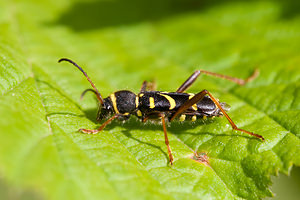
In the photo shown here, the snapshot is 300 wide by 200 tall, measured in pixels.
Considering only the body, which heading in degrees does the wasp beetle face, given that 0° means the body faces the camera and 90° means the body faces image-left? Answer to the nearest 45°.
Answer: approximately 90°
